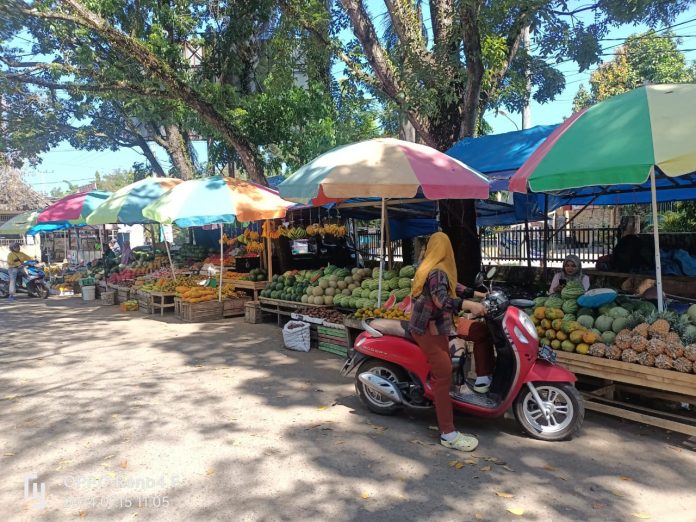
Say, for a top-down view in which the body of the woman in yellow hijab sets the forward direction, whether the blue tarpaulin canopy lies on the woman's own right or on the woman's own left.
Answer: on the woman's own left

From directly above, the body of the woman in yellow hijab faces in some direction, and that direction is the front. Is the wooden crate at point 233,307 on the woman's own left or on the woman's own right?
on the woman's own left

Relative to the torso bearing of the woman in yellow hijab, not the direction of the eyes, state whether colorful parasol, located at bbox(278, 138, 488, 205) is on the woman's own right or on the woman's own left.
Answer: on the woman's own left

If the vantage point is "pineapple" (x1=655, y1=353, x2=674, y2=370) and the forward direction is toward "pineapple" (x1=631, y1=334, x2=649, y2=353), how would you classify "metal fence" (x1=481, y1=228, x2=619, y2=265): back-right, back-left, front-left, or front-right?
front-right

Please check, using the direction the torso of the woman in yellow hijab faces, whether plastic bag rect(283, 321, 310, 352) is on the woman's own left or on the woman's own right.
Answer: on the woman's own left

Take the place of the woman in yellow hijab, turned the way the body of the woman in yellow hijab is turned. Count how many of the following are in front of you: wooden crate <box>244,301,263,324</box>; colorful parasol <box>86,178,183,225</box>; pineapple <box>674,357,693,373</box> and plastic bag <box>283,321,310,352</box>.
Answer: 1

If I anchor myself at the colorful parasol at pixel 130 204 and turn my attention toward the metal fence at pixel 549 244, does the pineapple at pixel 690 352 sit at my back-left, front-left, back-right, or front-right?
front-right

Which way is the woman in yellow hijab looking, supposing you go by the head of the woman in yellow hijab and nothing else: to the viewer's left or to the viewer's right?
to the viewer's right

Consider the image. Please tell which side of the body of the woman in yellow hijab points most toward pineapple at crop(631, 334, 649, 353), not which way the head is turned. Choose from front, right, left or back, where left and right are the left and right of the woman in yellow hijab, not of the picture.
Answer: front

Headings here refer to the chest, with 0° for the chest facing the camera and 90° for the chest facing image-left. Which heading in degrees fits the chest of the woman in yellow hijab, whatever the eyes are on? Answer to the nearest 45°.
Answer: approximately 270°

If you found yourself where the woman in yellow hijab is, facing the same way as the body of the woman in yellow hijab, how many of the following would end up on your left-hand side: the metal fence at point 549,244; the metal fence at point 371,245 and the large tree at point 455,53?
3

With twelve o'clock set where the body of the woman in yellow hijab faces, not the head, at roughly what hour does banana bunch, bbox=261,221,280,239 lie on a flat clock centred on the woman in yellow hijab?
The banana bunch is roughly at 8 o'clock from the woman in yellow hijab.

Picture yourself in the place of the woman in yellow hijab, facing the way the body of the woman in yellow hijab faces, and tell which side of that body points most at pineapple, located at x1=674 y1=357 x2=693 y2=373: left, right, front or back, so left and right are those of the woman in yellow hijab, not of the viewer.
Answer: front

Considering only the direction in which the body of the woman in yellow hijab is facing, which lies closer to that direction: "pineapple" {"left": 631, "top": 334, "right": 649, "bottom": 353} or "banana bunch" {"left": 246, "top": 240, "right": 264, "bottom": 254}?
the pineapple
